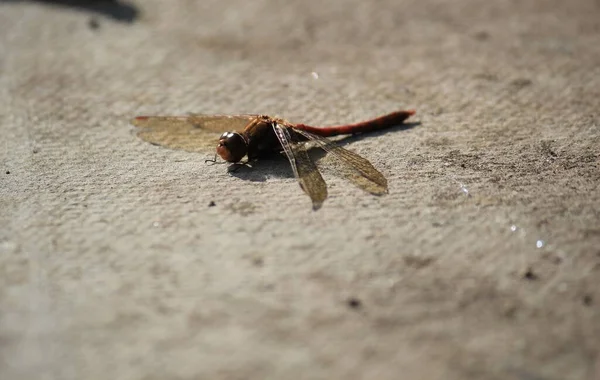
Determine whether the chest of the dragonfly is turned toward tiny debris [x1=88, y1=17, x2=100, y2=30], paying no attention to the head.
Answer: no

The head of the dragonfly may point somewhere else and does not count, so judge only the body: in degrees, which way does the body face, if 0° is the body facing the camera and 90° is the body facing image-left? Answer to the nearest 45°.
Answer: approximately 45°

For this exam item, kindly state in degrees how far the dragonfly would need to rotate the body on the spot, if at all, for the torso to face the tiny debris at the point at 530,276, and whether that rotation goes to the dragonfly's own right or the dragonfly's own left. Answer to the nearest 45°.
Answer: approximately 90° to the dragonfly's own left

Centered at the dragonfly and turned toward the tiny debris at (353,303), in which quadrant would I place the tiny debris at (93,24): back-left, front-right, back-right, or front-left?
back-right

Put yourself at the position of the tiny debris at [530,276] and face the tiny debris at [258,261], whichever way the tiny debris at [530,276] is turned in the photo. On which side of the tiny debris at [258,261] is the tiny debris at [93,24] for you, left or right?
right

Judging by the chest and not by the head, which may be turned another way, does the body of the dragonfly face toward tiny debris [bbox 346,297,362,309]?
no

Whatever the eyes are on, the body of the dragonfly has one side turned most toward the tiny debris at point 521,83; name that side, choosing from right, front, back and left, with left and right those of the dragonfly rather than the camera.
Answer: back

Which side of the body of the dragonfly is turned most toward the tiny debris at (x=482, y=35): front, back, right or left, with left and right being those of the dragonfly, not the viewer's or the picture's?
back

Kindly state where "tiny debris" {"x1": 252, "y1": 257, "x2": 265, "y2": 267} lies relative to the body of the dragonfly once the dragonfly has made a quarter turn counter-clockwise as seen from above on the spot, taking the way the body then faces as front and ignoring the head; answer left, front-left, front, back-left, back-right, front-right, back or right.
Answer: front-right
